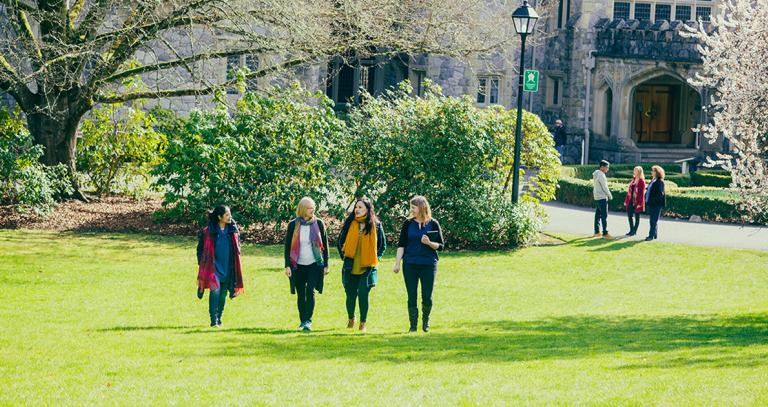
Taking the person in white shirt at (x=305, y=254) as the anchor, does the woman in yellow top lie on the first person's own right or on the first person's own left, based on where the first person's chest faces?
on the first person's own left

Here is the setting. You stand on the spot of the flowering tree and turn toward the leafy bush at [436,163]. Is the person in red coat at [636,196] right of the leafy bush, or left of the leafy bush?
right

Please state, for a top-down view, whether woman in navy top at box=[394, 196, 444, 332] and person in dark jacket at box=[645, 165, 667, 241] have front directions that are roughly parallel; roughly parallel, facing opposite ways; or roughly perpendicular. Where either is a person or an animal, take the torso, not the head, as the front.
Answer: roughly perpendicular

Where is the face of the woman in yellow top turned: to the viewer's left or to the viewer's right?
to the viewer's left

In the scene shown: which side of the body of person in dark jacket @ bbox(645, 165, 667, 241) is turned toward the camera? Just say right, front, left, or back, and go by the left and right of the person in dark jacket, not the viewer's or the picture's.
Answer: left

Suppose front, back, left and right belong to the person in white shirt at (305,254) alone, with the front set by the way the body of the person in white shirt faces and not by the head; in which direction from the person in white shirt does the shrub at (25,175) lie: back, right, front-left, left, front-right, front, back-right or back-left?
back-right
